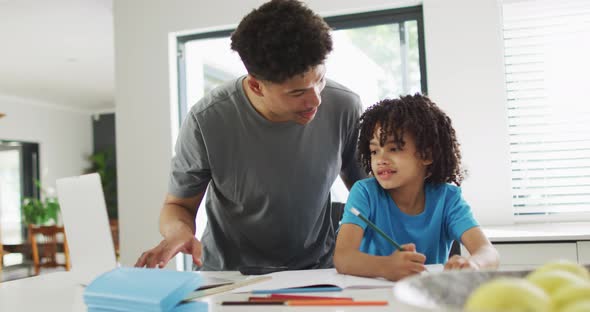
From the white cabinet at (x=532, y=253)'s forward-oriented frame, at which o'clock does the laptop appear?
The laptop is roughly at 1 o'clock from the white cabinet.

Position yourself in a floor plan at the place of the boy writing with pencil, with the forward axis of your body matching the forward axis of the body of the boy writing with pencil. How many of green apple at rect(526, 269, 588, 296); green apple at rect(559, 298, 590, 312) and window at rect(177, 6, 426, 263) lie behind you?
1

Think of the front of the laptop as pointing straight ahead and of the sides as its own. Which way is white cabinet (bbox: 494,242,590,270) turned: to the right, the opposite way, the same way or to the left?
the opposite way

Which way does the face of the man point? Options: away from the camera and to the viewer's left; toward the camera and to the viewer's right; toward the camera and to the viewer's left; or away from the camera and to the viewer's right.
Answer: toward the camera and to the viewer's right

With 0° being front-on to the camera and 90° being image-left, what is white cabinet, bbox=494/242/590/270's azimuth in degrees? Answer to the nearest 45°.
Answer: approximately 0°

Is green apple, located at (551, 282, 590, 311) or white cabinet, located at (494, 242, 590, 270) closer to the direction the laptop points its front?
the white cabinet

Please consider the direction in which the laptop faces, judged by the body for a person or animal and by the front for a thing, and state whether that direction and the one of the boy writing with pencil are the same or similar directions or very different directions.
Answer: very different directions

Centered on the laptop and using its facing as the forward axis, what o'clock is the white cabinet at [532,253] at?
The white cabinet is roughly at 1 o'clock from the laptop.

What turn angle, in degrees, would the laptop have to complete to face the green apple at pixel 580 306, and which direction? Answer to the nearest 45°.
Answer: approximately 135° to its right

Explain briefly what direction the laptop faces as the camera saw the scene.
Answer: facing away from the viewer and to the right of the viewer

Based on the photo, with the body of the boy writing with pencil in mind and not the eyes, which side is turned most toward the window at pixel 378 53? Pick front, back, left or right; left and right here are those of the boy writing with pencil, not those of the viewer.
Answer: back

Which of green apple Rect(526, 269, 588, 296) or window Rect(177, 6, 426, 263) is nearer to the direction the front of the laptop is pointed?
the window

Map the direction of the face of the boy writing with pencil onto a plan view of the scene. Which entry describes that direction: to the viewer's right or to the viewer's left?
to the viewer's left
